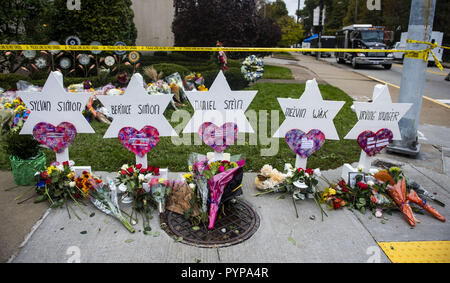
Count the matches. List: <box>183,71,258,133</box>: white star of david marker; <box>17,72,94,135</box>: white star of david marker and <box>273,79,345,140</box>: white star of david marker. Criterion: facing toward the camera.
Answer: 3

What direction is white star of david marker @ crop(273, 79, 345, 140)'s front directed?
toward the camera

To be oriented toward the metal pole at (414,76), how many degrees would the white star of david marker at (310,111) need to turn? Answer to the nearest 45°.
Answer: approximately 135° to its left

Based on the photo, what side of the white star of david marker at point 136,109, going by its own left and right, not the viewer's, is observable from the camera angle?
front

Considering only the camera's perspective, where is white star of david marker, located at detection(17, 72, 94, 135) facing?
facing the viewer

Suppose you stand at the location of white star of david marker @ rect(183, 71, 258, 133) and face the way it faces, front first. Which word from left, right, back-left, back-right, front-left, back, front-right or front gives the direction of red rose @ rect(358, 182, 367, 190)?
left

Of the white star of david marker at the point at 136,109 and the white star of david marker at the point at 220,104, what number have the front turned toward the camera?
2

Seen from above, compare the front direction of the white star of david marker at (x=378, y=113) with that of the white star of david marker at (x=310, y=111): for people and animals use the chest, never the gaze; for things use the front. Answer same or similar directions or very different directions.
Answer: same or similar directions

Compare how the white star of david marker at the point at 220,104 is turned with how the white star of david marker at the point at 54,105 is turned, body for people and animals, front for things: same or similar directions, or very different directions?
same or similar directions

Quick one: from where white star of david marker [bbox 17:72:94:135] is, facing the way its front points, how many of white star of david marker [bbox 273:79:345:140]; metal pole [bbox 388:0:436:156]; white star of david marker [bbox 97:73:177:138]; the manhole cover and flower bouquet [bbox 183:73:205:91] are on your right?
0

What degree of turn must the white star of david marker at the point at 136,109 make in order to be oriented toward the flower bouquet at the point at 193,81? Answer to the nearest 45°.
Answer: approximately 180°

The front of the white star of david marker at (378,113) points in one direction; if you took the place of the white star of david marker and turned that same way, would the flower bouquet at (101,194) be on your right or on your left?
on your right
